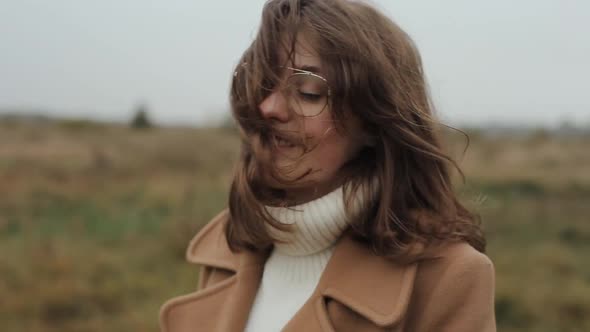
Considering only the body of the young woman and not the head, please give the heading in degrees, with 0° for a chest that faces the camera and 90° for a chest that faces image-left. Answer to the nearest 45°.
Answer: approximately 45°
